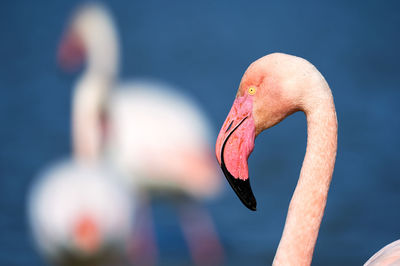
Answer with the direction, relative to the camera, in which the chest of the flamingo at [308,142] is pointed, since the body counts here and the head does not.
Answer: to the viewer's left

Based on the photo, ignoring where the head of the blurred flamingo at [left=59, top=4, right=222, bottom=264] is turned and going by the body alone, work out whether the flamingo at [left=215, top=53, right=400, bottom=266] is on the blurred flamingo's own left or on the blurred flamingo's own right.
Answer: on the blurred flamingo's own left

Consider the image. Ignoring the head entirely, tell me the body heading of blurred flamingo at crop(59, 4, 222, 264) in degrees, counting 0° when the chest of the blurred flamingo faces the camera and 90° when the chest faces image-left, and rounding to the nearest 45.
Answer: approximately 90°

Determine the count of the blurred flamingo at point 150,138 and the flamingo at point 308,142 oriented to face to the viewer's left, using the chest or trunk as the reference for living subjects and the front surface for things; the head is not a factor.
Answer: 2

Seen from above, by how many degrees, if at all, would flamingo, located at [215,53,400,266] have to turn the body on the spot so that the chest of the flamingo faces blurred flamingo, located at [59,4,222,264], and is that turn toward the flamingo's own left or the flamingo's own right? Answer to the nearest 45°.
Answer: approximately 45° to the flamingo's own right
